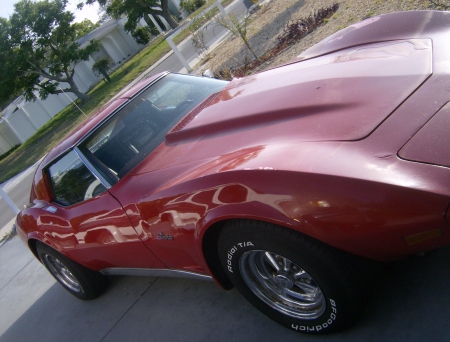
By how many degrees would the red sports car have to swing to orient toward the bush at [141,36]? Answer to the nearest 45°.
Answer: approximately 135° to its left

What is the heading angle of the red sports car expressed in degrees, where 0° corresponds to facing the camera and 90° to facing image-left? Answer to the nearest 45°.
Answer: approximately 315°

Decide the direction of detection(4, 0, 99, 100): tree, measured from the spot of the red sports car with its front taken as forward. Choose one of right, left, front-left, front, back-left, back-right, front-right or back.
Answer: back-left

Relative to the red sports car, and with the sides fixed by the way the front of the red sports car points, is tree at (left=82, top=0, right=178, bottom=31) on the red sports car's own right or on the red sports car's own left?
on the red sports car's own left

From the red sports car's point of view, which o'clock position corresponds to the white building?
The white building is roughly at 7 o'clock from the red sports car.
